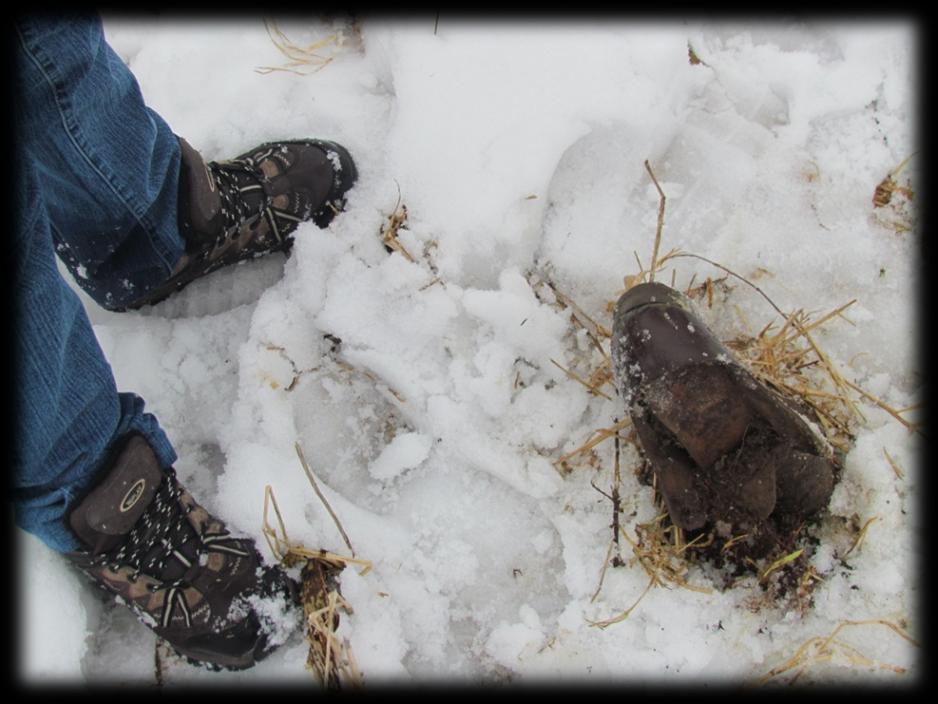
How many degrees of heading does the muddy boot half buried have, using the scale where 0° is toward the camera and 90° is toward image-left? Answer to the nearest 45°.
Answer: approximately 135°

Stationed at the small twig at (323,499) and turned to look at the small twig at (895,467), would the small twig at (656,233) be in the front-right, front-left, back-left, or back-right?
front-left
